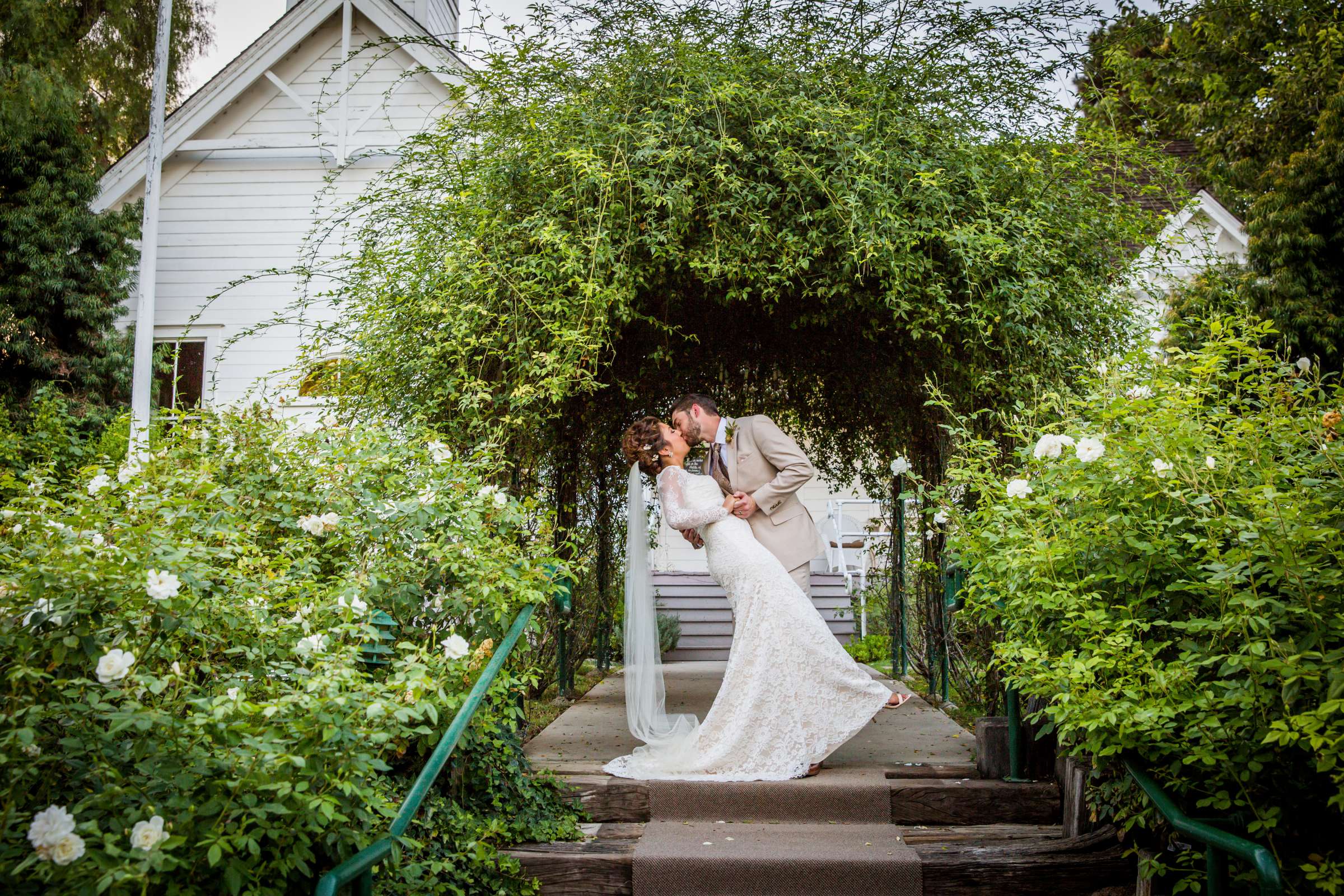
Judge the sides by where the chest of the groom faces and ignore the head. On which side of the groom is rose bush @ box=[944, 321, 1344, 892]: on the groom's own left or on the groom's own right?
on the groom's own left

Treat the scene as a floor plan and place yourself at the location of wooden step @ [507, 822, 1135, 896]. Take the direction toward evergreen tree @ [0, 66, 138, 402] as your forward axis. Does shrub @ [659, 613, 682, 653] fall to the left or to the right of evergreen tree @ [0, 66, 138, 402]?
right

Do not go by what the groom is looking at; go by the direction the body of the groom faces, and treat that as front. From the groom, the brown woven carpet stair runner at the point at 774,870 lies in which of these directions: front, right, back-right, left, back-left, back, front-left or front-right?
front-left

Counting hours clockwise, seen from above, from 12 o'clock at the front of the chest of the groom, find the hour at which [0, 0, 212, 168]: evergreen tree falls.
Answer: The evergreen tree is roughly at 3 o'clock from the groom.

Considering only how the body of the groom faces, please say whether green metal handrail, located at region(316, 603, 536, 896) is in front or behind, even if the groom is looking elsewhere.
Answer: in front

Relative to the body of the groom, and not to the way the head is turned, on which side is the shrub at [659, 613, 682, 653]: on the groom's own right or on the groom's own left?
on the groom's own right

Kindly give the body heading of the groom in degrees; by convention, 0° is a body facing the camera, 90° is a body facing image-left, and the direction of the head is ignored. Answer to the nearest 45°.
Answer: approximately 45°

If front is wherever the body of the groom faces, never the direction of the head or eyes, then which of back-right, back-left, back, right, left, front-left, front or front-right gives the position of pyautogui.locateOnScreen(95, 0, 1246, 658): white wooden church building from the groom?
right

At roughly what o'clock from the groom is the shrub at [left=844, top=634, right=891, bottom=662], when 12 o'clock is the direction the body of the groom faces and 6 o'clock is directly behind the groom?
The shrub is roughly at 5 o'clock from the groom.

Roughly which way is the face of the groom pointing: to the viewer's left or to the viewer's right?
to the viewer's left

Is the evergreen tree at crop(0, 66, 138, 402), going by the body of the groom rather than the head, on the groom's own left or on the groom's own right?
on the groom's own right

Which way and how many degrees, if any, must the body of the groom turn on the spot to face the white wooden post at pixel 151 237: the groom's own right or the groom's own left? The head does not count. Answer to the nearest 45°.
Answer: approximately 90° to the groom's own right
